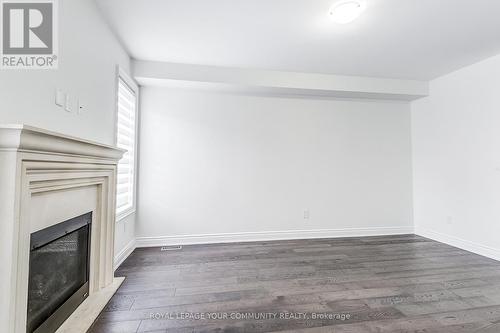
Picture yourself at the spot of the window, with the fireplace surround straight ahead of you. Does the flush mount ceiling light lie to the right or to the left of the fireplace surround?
left

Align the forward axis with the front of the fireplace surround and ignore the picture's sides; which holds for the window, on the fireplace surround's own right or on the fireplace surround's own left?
on the fireplace surround's own left

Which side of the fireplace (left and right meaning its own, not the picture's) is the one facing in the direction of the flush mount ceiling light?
front

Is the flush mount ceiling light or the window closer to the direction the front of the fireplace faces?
the flush mount ceiling light

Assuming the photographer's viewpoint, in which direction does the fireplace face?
facing the viewer and to the right of the viewer

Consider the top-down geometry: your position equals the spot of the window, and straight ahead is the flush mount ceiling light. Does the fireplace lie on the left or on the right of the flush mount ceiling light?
right

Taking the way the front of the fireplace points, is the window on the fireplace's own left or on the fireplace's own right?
on the fireplace's own left

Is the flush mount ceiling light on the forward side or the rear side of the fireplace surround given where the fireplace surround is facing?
on the forward side

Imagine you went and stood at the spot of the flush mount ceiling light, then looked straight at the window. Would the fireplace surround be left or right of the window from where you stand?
left

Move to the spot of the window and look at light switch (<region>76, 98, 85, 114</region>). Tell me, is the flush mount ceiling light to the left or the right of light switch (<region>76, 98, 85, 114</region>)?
left
